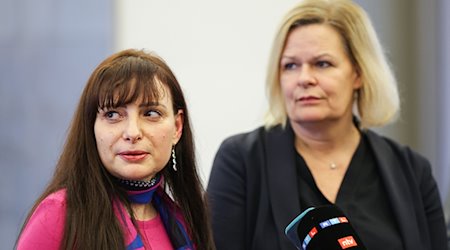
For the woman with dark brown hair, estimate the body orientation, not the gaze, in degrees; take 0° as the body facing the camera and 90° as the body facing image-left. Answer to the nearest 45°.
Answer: approximately 315°

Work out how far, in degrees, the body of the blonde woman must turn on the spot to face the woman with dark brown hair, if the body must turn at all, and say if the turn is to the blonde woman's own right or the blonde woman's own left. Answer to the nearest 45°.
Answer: approximately 45° to the blonde woman's own right

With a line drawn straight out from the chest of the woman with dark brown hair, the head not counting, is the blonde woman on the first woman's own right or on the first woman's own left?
on the first woman's own left
